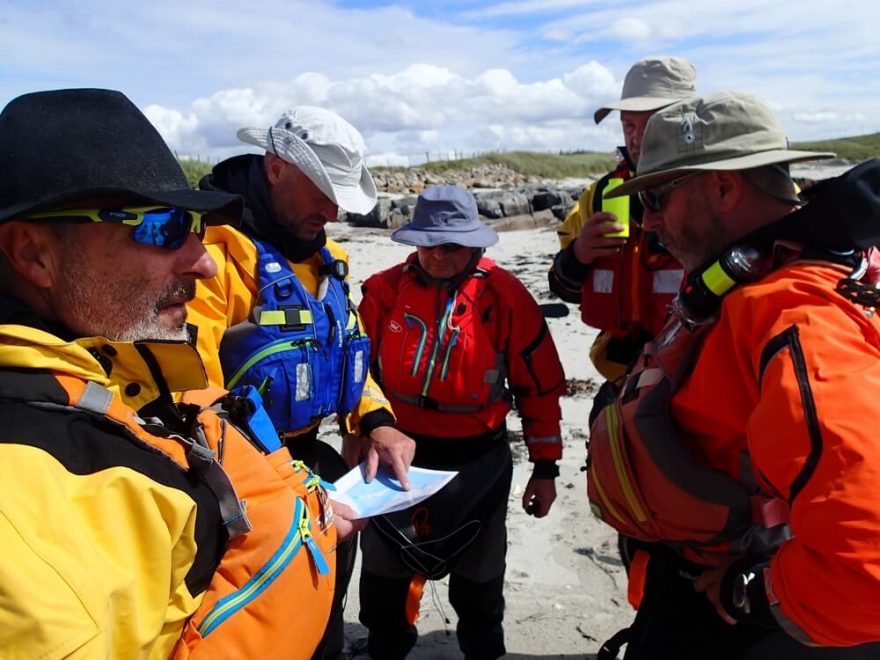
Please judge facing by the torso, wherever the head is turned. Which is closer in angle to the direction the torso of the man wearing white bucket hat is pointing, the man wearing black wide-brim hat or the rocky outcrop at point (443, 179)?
the man wearing black wide-brim hat

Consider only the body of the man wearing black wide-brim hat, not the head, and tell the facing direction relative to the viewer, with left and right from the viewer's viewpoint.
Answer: facing to the right of the viewer

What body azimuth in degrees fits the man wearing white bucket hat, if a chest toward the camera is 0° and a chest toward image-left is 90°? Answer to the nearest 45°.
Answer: approximately 315°

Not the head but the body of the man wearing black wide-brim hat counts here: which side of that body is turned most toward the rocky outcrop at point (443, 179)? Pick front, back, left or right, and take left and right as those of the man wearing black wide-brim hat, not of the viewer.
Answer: left

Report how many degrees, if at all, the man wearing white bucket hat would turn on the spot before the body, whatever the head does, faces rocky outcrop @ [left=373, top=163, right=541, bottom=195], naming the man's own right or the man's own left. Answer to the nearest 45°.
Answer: approximately 135° to the man's own left
